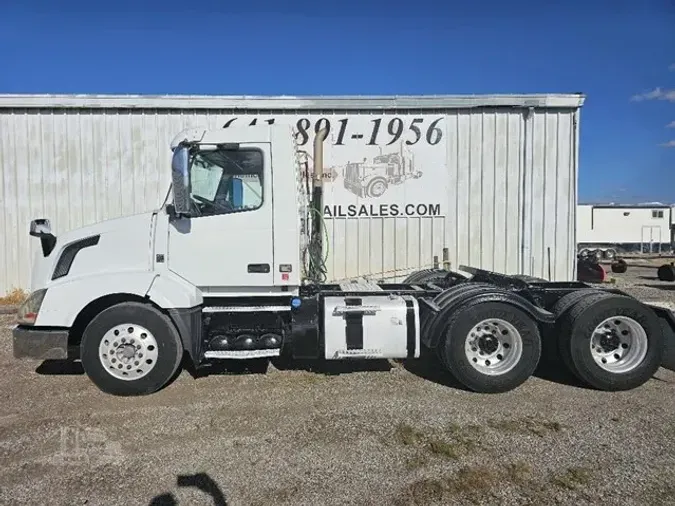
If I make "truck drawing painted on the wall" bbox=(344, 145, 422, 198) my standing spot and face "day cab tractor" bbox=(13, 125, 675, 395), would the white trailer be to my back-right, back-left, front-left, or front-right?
back-left

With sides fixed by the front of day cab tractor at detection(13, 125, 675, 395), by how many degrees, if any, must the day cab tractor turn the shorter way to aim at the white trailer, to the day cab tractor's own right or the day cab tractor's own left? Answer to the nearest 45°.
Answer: approximately 135° to the day cab tractor's own right

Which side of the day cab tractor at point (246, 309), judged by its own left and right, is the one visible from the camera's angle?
left

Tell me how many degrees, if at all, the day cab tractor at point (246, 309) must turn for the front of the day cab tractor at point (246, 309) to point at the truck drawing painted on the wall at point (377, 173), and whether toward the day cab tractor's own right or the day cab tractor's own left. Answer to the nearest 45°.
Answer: approximately 90° to the day cab tractor's own right
